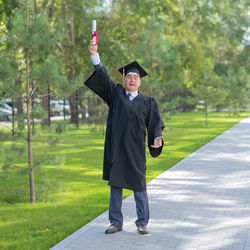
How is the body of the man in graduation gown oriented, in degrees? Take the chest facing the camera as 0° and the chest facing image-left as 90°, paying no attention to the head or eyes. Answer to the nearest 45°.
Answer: approximately 0°
